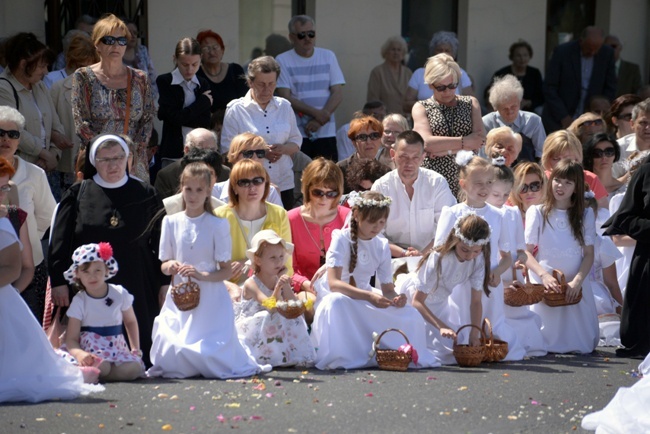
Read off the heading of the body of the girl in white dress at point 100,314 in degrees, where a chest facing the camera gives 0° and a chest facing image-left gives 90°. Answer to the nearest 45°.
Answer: approximately 0°

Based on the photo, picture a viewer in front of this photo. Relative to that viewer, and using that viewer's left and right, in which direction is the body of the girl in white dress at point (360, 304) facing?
facing the viewer and to the right of the viewer

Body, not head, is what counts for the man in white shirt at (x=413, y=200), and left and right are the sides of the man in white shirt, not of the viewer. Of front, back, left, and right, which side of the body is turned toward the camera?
front

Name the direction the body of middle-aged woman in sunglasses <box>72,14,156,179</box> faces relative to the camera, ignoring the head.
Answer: toward the camera

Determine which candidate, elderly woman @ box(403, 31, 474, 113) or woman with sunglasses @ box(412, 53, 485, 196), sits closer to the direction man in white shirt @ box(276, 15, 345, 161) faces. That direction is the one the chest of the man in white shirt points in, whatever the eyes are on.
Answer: the woman with sunglasses

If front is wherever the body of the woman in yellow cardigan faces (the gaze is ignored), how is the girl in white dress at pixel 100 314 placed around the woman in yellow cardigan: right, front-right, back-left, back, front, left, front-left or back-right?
front-right

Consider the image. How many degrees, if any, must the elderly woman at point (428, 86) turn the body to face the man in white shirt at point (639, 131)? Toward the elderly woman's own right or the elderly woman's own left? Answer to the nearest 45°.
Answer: approximately 45° to the elderly woman's own left

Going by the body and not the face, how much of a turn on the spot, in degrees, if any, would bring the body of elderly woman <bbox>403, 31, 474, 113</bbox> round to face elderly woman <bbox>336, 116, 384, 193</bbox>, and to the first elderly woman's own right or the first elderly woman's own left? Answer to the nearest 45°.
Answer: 0° — they already face them

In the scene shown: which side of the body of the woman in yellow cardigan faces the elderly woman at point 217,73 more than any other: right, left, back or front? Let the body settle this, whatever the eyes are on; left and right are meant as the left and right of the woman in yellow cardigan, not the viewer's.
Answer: back

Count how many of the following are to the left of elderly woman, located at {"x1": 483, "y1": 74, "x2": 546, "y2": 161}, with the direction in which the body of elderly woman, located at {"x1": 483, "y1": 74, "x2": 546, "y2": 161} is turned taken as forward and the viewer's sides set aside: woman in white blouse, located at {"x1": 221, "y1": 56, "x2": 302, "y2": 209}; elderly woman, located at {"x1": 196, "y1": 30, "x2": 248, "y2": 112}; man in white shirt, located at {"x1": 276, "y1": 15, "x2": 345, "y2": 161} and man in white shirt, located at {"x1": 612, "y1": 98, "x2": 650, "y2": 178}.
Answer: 1

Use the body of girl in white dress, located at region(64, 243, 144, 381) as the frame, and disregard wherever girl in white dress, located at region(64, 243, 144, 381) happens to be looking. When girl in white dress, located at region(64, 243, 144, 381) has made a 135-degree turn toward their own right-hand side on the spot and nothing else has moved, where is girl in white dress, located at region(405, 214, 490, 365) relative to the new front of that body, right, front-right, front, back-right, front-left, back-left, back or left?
back-right

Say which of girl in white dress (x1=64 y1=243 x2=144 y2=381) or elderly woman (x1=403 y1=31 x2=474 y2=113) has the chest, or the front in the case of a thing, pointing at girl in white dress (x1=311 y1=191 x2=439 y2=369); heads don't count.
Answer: the elderly woman

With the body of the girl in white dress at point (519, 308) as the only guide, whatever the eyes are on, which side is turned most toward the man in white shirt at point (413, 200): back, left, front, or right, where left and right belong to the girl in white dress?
right

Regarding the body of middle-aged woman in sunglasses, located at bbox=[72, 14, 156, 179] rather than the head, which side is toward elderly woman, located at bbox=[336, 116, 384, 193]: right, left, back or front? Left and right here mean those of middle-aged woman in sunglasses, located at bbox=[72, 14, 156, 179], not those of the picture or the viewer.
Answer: left

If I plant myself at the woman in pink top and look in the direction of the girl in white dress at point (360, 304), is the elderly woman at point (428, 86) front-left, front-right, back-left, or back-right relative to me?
back-left
